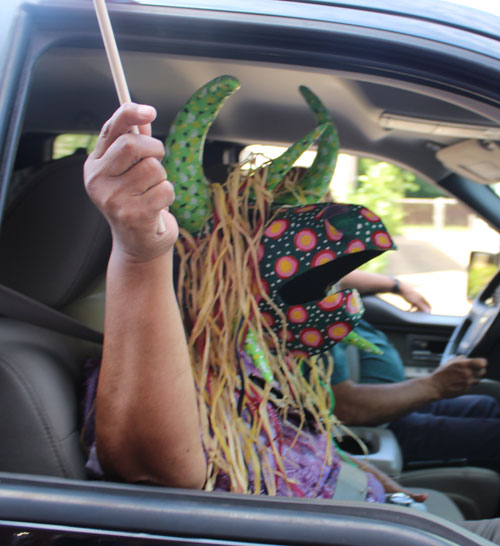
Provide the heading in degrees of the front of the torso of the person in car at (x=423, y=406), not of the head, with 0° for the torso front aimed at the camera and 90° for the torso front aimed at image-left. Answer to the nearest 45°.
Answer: approximately 270°

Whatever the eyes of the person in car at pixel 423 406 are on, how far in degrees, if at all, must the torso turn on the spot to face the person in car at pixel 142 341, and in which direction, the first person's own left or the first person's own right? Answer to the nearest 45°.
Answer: approximately 90° to the first person's own right

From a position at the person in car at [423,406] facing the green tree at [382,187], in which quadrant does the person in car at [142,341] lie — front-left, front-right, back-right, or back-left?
back-left

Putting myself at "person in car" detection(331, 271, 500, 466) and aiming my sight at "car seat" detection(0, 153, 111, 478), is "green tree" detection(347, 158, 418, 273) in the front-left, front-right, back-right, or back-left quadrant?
back-right

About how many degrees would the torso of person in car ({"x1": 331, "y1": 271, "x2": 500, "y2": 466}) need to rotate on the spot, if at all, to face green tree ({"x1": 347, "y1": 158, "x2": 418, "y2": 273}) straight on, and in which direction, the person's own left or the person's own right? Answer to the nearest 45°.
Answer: approximately 90° to the person's own left

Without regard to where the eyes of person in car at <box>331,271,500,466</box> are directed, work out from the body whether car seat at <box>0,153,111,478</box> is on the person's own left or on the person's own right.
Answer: on the person's own right
